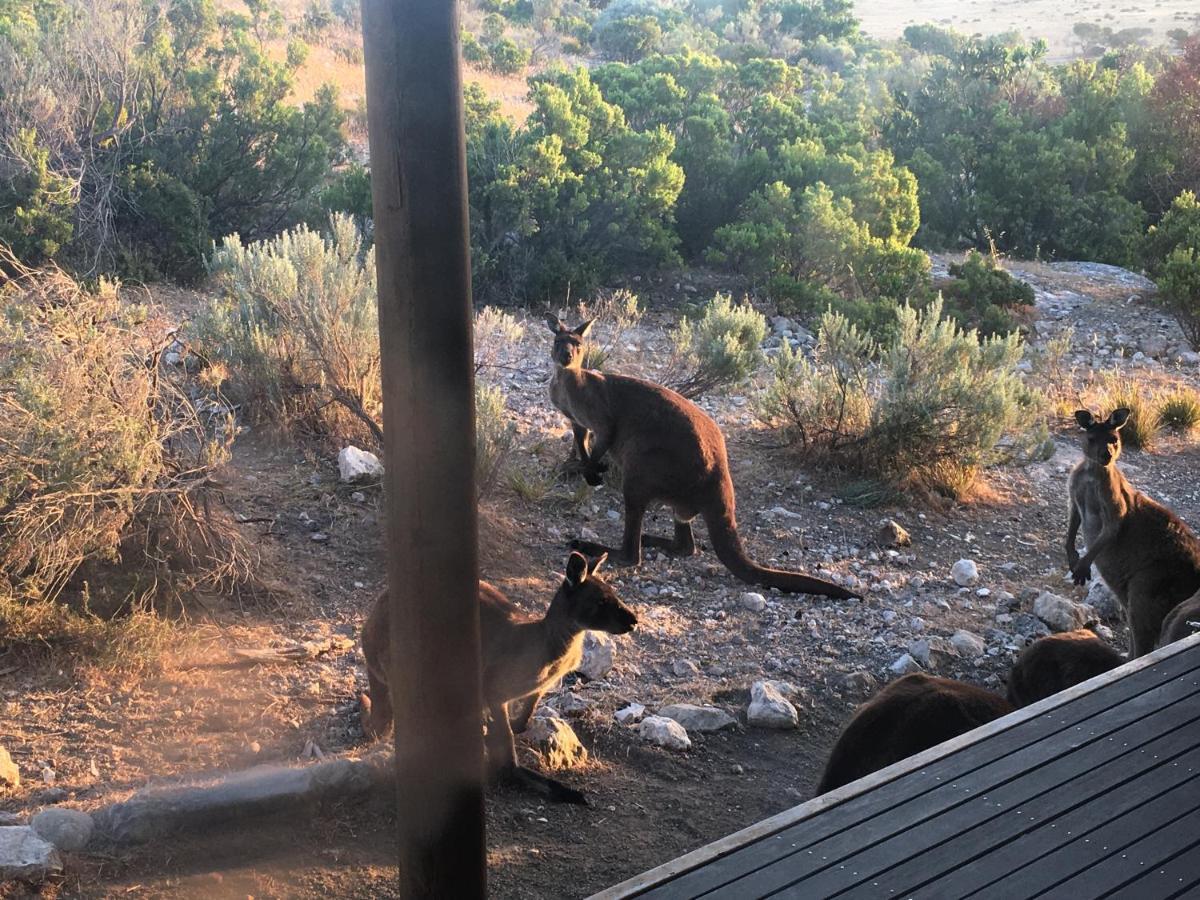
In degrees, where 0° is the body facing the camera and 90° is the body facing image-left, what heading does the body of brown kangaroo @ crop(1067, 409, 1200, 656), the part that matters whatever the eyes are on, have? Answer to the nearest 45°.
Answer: approximately 45°

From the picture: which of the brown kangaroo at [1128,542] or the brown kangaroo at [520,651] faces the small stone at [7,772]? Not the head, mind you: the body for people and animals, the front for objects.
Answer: the brown kangaroo at [1128,542]

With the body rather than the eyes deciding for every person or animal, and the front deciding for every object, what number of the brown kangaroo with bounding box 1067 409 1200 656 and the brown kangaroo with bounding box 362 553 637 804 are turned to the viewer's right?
1

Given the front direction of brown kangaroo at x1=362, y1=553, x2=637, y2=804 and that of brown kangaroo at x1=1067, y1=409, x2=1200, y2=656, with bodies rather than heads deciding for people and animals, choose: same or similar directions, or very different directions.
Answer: very different directions

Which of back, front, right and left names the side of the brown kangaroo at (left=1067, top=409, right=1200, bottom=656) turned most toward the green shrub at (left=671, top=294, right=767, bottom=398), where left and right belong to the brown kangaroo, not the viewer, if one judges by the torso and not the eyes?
right

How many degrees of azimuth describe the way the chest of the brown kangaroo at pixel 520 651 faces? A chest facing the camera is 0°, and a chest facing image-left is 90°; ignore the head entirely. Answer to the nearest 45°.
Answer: approximately 270°

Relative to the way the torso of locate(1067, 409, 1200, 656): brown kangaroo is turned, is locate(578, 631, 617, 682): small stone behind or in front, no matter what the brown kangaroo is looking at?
in front

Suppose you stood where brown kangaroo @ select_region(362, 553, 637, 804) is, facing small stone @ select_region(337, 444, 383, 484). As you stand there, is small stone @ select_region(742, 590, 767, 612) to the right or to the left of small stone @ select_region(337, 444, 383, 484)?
right

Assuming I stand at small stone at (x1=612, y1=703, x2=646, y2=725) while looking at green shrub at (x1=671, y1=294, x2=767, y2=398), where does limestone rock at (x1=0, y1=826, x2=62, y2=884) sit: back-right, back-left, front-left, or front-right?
back-left

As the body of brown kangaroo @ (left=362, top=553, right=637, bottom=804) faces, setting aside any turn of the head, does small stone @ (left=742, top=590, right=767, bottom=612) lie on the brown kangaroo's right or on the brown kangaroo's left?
on the brown kangaroo's left
